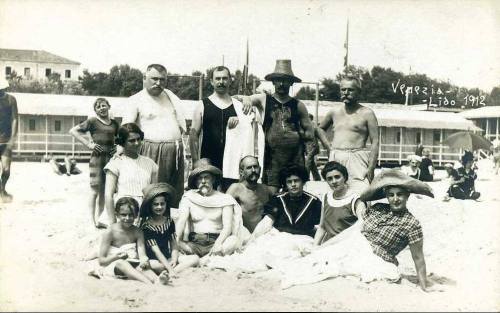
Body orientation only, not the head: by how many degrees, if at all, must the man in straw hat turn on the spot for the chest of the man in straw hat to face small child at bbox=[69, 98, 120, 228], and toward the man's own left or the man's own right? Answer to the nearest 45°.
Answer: approximately 90° to the man's own right

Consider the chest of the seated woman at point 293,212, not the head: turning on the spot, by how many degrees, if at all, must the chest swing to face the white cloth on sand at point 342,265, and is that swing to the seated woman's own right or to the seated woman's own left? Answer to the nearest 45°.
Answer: approximately 45° to the seated woman's own left

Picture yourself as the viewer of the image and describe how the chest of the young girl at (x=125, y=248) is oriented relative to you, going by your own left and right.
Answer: facing the viewer and to the right of the viewer

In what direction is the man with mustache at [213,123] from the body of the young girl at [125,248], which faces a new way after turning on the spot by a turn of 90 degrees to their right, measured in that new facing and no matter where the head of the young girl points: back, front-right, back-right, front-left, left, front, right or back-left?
back
